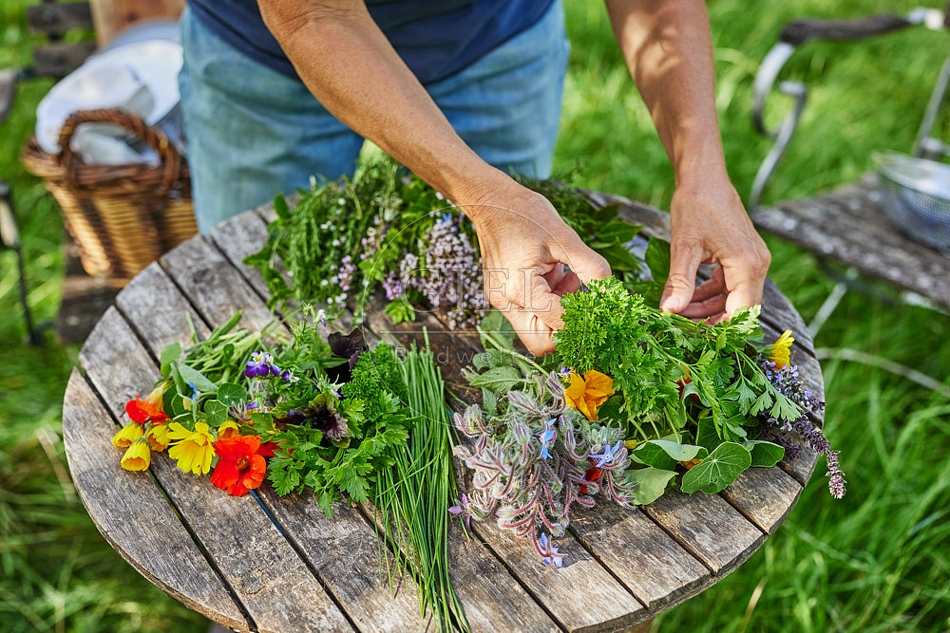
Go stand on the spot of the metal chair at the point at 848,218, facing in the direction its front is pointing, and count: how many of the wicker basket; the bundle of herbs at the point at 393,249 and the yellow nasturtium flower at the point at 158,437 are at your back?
0

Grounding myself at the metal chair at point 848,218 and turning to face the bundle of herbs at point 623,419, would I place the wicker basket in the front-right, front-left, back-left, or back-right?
front-right

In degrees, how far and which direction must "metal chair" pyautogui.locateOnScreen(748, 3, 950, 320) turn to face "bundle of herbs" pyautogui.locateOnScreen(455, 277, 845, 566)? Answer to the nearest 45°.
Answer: approximately 45° to its left

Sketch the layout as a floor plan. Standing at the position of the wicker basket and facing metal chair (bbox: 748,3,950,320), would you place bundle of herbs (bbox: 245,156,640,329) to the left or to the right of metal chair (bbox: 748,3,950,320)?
right

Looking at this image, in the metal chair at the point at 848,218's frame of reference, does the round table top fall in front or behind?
in front

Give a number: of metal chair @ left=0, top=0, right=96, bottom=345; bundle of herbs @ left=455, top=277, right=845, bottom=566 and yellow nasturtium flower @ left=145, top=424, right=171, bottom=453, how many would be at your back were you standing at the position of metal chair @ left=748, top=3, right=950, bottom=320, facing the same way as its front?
0

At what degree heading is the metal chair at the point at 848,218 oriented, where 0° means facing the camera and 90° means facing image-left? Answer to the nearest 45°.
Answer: approximately 45°

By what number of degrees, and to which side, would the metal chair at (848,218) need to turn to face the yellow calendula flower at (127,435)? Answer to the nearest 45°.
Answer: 0° — it already faces it

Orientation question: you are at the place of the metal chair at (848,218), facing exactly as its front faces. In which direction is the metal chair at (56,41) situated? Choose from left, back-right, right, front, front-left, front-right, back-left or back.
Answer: front-right

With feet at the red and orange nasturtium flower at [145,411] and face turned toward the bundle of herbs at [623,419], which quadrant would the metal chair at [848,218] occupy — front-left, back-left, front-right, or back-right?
front-left

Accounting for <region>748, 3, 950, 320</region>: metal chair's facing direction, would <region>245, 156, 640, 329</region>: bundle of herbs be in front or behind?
in front
